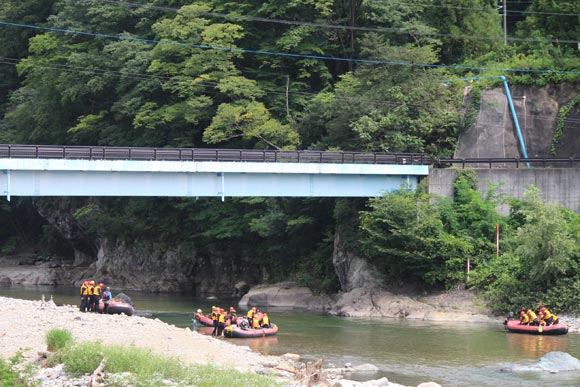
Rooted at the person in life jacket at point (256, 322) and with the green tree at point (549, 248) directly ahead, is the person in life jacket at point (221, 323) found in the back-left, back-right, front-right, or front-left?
back-left

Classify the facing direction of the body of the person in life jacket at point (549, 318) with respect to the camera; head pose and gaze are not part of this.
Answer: to the viewer's left

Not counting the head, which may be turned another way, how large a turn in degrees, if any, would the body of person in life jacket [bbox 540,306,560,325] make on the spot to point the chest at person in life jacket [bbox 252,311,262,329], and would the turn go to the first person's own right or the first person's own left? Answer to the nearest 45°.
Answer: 0° — they already face them

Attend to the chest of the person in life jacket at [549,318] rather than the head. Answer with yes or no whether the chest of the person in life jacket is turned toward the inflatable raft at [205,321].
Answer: yes

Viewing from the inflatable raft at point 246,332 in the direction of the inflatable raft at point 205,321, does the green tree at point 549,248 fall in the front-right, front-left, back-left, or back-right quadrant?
back-right

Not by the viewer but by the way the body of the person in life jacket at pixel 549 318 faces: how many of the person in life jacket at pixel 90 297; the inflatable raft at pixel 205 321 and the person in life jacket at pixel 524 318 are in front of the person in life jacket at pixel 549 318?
3

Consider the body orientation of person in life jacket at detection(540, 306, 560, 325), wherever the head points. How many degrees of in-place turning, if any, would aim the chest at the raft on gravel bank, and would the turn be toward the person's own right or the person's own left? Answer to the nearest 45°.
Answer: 0° — they already face it
